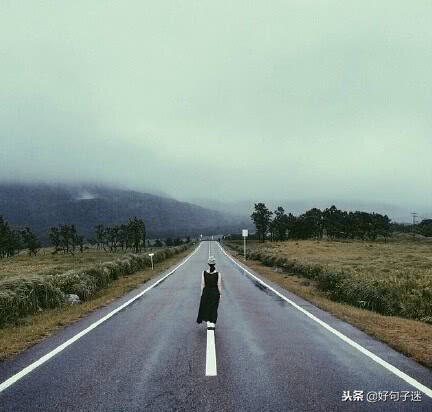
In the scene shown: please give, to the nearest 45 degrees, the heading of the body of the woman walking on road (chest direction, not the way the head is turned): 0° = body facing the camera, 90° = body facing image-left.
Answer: approximately 180°
